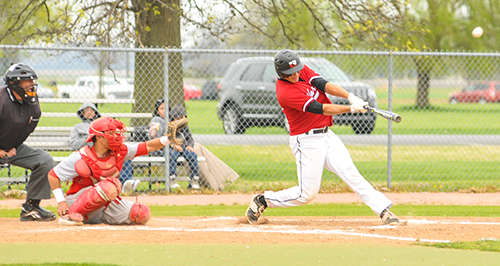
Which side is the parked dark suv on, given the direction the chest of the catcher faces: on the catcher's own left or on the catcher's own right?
on the catcher's own left

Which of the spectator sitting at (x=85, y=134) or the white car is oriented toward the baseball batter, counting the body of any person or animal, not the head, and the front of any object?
the spectator sitting

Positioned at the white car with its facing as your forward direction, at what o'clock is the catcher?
The catcher is roughly at 9 o'clock from the white car.

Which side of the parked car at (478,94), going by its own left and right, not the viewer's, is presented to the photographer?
left

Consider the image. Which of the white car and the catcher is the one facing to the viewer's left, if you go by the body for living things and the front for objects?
the white car

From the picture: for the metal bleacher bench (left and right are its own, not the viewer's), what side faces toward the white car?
back

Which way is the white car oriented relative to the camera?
to the viewer's left

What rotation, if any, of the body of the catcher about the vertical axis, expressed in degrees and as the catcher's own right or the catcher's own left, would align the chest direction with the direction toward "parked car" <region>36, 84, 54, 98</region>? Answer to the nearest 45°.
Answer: approximately 135° to the catcher's own left

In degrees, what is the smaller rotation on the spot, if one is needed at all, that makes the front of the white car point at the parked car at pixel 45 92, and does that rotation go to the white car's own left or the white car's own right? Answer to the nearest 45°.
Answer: approximately 45° to the white car's own left

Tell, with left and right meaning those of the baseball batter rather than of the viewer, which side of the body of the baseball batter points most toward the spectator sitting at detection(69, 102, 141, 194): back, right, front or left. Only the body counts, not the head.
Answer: back

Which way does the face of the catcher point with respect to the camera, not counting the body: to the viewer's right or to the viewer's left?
to the viewer's right

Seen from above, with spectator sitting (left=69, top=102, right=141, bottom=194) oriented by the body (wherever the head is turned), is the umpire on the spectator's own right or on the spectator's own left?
on the spectator's own right

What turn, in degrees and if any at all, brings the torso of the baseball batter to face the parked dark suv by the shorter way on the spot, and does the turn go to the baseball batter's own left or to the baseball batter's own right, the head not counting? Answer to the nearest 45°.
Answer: approximately 135° to the baseball batter's own left
